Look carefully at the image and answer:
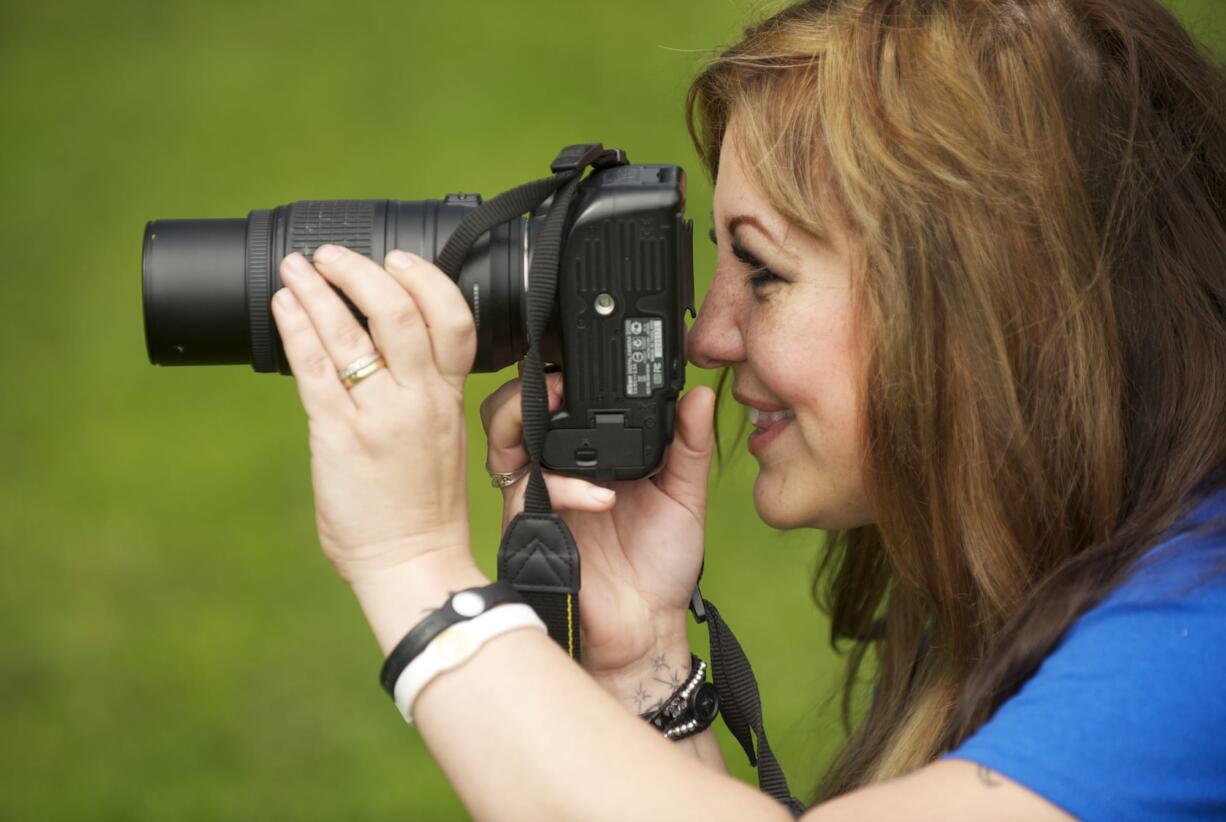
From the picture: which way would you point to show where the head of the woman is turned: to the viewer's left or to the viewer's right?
to the viewer's left

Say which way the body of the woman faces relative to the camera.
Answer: to the viewer's left
